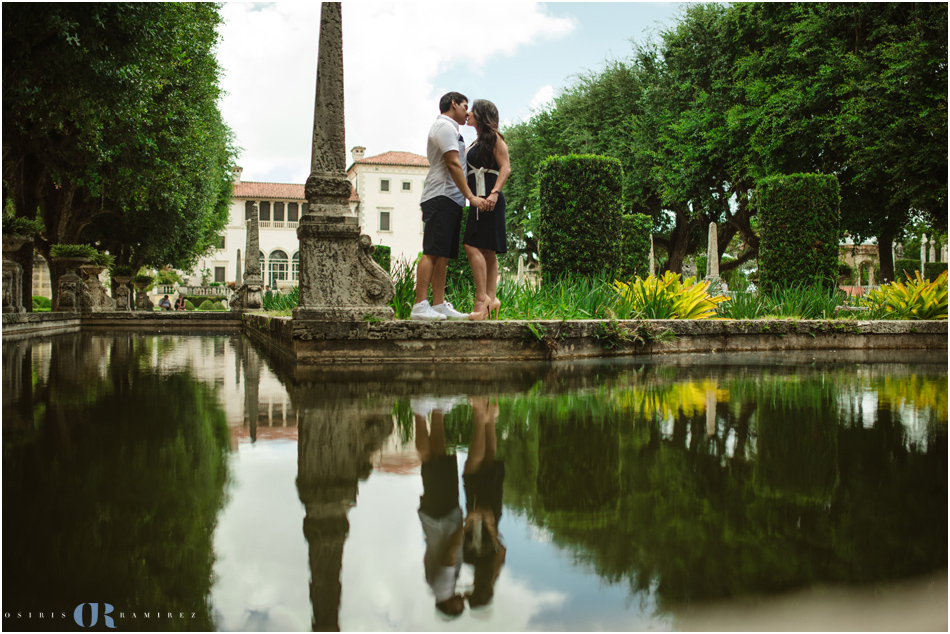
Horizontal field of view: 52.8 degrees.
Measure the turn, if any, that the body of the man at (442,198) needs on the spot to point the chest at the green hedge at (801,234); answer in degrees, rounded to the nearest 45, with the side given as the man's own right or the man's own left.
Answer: approximately 45° to the man's own left

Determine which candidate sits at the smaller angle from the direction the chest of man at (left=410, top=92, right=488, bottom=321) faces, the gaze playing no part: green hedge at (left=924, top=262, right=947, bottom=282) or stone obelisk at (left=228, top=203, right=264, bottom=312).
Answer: the green hedge

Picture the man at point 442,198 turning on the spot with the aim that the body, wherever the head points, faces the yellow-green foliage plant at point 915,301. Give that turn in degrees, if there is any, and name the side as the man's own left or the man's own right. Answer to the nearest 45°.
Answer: approximately 45° to the man's own left

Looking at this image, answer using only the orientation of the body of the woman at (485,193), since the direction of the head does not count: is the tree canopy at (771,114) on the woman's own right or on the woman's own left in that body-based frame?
on the woman's own right

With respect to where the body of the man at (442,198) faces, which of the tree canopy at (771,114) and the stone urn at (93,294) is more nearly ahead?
the tree canopy

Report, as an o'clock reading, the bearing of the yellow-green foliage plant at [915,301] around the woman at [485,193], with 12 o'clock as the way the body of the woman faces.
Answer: The yellow-green foliage plant is roughly at 5 o'clock from the woman.

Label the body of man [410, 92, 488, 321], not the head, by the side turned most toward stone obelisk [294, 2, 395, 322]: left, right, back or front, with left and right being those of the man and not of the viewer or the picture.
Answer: back

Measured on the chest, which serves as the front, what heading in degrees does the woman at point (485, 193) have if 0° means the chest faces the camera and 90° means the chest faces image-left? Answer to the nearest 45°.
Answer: approximately 90°

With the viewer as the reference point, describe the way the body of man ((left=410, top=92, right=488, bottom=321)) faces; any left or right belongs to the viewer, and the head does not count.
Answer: facing to the right of the viewer

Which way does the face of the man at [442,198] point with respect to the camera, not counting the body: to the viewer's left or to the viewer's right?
to the viewer's right

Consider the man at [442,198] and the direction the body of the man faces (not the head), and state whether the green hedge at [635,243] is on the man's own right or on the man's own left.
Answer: on the man's own left

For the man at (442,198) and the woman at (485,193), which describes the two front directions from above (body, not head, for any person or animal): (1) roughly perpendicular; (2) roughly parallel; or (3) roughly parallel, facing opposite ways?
roughly parallel, facing opposite ways

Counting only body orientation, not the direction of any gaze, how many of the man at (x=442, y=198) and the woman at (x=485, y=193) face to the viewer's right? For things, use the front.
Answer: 1
